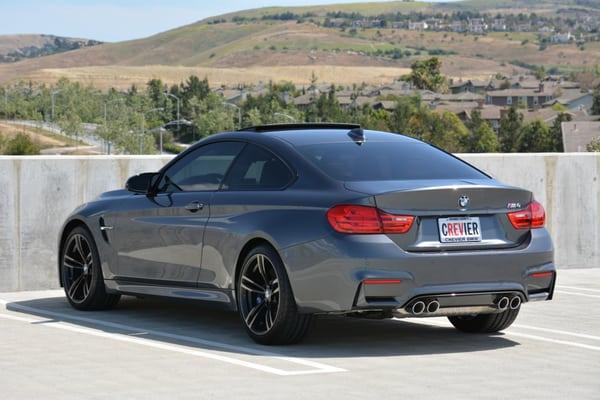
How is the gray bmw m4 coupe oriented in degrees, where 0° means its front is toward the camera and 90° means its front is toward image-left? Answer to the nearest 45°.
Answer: approximately 135°

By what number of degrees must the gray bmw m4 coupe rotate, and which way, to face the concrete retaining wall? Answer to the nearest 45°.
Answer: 0° — it already faces it
